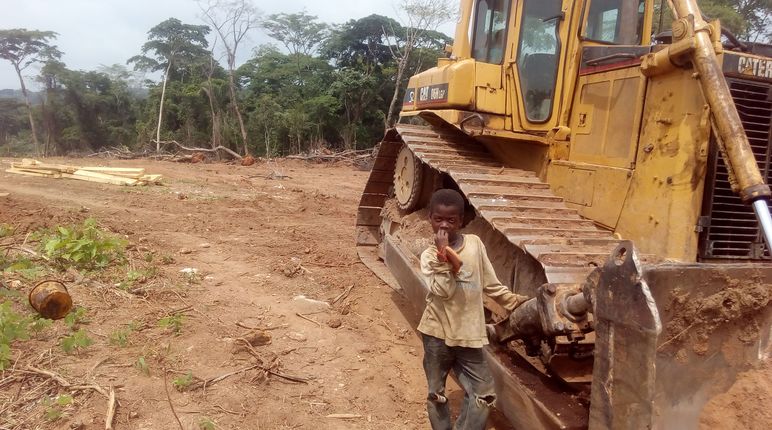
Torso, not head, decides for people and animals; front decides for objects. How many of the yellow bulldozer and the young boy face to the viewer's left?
0

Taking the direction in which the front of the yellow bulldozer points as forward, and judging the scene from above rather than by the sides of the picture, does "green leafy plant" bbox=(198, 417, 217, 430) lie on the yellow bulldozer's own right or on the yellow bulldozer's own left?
on the yellow bulldozer's own right

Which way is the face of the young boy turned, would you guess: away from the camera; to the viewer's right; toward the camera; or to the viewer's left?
toward the camera

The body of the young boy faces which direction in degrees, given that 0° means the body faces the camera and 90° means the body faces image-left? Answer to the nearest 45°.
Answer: approximately 0°

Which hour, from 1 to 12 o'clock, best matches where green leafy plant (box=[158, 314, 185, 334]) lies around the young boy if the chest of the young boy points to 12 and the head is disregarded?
The green leafy plant is roughly at 4 o'clock from the young boy.

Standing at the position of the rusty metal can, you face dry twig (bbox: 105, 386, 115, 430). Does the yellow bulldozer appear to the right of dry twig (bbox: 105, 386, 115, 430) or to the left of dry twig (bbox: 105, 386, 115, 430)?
left

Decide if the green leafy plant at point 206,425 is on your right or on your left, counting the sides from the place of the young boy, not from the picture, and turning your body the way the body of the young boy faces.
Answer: on your right

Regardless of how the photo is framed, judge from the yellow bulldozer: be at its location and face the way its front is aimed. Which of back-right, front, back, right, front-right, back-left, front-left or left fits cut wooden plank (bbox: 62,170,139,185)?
back

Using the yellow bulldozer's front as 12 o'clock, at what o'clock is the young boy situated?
The young boy is roughly at 3 o'clock from the yellow bulldozer.

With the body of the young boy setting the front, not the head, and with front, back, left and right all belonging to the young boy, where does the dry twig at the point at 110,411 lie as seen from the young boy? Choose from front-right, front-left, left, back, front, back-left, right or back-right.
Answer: right

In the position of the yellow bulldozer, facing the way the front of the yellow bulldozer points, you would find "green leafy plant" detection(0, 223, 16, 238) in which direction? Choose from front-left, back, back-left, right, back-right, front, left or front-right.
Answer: back-right

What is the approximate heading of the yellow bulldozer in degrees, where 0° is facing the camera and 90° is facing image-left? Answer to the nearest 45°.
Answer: approximately 315°

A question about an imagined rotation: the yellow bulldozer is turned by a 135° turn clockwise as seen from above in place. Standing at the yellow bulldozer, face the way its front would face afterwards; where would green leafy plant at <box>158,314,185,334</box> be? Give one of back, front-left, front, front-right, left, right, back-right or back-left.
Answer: front

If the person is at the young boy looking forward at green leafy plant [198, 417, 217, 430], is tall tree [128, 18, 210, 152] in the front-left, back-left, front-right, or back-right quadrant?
front-right

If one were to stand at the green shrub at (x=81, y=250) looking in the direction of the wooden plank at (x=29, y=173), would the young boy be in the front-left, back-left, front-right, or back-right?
back-right
